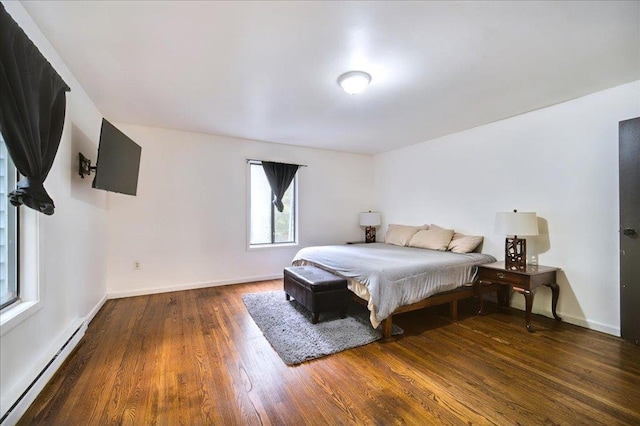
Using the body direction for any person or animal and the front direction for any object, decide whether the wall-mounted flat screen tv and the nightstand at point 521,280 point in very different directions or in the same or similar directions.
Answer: very different directions

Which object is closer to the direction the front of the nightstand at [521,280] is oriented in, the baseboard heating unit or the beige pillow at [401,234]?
the baseboard heating unit

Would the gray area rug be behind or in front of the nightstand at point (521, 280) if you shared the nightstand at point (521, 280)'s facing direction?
in front

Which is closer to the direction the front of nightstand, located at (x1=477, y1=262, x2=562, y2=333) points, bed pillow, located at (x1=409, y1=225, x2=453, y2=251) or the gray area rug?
the gray area rug

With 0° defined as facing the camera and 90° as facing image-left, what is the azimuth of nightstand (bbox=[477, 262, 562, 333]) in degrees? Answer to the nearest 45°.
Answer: approximately 45°

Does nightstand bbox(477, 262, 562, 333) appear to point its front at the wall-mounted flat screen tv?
yes

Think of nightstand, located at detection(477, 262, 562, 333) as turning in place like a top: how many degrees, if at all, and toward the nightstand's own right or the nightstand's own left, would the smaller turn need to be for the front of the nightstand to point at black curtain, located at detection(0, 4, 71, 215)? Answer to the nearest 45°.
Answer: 0° — it already faces it

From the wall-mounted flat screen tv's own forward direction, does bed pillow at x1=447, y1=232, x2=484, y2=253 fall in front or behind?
in front

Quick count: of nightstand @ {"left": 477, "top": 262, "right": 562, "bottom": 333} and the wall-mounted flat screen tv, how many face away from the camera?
0

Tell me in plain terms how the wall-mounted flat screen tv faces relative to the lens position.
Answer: facing the viewer and to the right of the viewer

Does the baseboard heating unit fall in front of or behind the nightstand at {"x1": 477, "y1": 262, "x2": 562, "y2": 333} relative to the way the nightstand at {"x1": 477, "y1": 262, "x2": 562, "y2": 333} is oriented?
in front

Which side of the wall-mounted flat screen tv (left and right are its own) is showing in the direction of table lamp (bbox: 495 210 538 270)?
front
